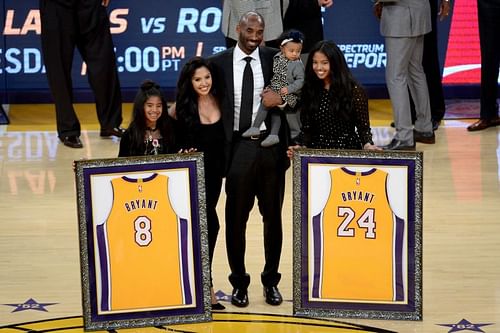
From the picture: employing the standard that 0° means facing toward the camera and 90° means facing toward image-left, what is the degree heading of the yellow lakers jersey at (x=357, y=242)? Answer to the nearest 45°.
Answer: approximately 180°

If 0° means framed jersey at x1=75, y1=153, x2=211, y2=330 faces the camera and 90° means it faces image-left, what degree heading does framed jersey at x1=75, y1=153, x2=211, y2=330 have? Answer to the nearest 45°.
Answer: approximately 0°

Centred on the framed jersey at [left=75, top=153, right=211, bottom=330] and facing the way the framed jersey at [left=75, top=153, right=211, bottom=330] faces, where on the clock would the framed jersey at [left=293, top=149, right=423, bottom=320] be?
the framed jersey at [left=293, top=149, right=423, bottom=320] is roughly at 9 o'clock from the framed jersey at [left=75, top=153, right=211, bottom=330].
